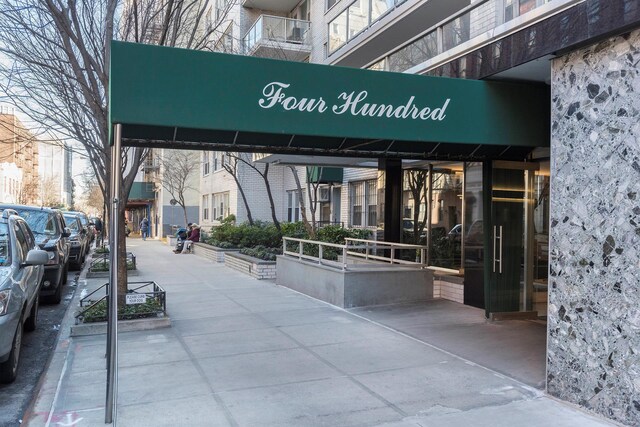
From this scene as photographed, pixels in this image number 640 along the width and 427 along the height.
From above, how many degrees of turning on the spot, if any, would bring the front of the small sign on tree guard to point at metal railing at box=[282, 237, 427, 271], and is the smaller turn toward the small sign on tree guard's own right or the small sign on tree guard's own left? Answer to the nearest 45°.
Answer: approximately 135° to the small sign on tree guard's own left

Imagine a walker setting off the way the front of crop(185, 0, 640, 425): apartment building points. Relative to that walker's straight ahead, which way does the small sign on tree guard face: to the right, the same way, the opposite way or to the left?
to the left

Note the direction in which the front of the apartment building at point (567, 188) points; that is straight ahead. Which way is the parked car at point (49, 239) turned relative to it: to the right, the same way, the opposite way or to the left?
to the left

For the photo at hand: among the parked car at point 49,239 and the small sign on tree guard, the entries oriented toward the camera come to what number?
2

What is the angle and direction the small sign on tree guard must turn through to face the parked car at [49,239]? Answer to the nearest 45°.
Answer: approximately 180°

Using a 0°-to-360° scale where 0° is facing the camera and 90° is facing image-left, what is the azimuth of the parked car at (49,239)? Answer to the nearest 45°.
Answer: approximately 0°

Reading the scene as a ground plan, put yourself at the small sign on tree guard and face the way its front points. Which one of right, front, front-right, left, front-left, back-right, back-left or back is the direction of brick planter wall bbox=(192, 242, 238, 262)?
back

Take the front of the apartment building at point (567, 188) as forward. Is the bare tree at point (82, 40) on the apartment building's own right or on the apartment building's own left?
on the apartment building's own right

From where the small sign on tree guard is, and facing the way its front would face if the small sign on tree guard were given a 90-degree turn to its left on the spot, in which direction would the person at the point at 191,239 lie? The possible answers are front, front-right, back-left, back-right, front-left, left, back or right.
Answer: left

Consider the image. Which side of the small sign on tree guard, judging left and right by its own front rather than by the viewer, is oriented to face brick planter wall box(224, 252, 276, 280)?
back

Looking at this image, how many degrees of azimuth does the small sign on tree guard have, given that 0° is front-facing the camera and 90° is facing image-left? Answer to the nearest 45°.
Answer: approximately 0°
